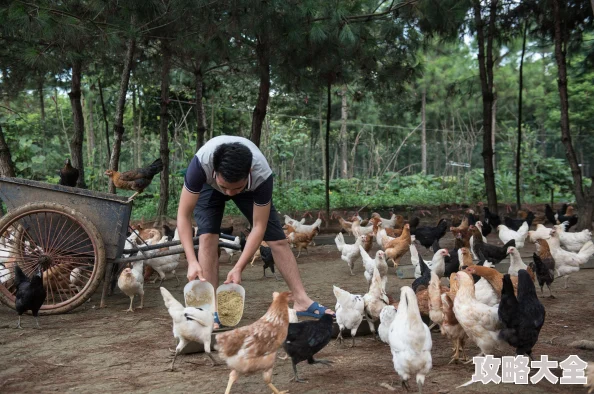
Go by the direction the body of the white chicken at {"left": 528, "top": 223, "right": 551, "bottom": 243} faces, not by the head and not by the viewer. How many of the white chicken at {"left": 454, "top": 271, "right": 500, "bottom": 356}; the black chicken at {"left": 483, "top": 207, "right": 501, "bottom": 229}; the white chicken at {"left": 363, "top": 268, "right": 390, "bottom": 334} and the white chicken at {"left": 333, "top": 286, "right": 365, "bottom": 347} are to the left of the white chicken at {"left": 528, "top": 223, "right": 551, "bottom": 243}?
3

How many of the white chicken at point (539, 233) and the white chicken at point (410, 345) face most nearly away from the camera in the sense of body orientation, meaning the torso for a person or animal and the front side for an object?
1

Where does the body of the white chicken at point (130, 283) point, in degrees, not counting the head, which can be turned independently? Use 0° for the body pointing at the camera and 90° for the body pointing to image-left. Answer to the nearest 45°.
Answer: approximately 45°

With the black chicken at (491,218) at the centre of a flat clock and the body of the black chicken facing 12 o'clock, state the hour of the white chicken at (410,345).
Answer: The white chicken is roughly at 9 o'clock from the black chicken.

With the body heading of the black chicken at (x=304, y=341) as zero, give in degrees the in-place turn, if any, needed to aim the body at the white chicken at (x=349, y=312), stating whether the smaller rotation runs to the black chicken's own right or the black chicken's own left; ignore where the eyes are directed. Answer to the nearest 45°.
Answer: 0° — it already faces it

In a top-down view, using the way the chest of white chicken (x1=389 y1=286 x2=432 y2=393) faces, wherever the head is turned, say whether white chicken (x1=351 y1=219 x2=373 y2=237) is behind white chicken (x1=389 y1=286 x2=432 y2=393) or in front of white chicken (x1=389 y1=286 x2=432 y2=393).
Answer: in front

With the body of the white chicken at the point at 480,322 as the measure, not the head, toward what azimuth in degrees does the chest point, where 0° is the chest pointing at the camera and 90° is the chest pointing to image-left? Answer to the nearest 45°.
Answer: approximately 90°

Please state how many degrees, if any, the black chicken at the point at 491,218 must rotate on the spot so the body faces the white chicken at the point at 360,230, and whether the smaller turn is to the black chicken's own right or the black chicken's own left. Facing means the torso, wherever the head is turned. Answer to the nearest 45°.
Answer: approximately 45° to the black chicken's own left

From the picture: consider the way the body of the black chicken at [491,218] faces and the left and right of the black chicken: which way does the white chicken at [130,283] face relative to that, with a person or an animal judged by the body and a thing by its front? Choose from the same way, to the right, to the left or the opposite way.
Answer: to the left

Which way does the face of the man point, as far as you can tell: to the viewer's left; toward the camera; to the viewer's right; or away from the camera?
toward the camera

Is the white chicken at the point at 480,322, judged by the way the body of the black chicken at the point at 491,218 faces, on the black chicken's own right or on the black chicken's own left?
on the black chicken's own left

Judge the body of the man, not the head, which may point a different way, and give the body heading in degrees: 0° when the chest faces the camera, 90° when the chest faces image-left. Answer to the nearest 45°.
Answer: approximately 0°

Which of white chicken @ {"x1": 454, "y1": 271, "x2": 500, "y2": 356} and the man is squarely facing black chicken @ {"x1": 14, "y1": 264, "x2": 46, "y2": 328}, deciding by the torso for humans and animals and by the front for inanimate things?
the white chicken

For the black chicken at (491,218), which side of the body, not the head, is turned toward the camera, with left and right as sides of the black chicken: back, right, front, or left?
left

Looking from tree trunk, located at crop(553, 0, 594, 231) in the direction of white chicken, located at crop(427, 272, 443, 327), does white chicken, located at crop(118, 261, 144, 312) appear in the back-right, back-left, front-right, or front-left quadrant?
front-right

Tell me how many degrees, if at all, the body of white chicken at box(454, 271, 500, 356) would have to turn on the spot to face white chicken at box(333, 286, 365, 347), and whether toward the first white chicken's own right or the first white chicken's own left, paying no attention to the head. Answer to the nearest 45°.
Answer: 0° — it already faces it

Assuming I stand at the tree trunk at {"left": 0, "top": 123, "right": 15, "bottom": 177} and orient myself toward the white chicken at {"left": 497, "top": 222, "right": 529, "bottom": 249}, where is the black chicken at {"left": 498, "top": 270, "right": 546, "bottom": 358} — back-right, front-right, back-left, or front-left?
front-right

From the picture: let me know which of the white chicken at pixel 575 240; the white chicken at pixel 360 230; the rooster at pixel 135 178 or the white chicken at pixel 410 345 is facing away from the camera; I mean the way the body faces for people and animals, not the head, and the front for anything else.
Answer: the white chicken at pixel 410 345

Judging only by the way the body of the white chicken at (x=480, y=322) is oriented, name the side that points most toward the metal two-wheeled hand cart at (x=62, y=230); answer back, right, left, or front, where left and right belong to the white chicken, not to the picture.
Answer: front
